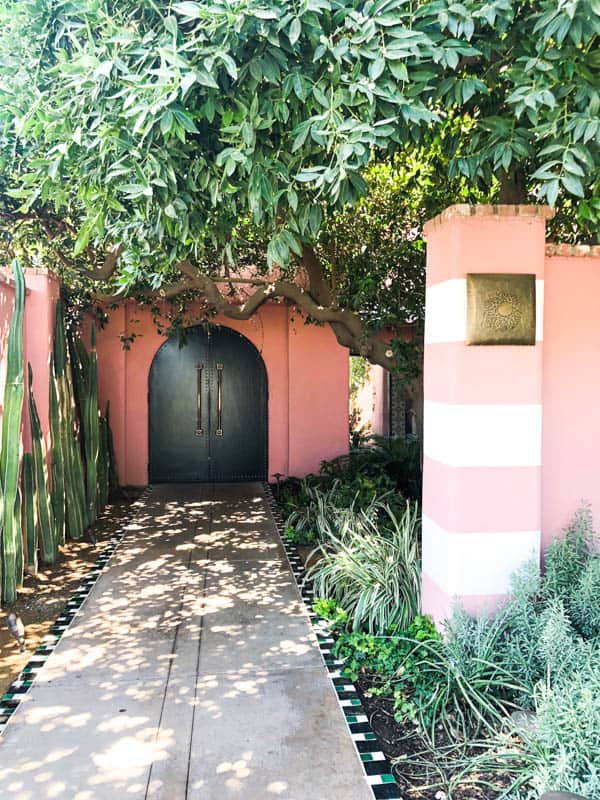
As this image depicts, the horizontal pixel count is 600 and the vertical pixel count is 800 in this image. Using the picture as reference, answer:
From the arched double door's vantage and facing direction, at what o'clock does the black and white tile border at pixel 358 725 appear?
The black and white tile border is roughly at 12 o'clock from the arched double door.

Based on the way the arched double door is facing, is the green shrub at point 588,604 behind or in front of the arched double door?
in front

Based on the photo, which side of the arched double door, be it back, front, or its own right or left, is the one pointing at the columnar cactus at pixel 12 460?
front

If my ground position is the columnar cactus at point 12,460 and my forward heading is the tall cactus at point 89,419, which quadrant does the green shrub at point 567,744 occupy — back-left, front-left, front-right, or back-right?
back-right

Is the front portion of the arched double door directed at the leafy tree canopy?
yes

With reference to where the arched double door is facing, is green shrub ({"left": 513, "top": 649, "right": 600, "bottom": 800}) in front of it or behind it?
in front

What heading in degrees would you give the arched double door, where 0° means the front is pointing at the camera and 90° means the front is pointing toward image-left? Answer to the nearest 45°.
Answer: approximately 0°
